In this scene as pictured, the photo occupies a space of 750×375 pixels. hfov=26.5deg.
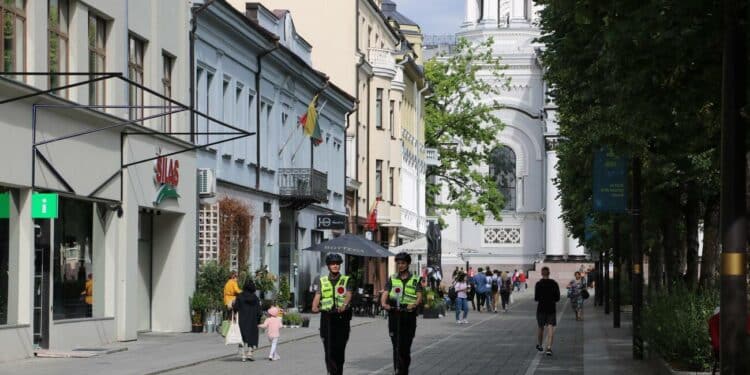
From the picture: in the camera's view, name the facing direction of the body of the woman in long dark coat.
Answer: away from the camera

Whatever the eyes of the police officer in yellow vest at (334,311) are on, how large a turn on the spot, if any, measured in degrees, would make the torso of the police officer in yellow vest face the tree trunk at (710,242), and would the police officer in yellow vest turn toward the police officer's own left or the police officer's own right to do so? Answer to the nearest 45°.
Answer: approximately 135° to the police officer's own left

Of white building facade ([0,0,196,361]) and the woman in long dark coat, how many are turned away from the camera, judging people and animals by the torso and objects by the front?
1

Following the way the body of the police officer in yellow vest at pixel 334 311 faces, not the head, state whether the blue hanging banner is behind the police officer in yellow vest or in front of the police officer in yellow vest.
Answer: behind

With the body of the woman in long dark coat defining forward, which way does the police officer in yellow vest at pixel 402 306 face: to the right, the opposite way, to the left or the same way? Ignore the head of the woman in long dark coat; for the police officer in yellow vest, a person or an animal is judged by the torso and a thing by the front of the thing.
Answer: the opposite way

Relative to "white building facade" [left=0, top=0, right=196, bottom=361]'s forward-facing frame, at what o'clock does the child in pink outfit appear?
The child in pink outfit is roughly at 12 o'clock from the white building facade.

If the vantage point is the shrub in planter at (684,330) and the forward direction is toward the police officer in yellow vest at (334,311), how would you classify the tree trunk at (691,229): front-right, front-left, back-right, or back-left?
back-right

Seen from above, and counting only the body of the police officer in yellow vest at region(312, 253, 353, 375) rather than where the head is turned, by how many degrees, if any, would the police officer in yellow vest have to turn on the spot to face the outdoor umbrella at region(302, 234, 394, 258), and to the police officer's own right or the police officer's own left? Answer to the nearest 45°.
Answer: approximately 180°

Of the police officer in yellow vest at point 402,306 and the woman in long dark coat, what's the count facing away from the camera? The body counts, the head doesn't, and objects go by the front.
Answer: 1
